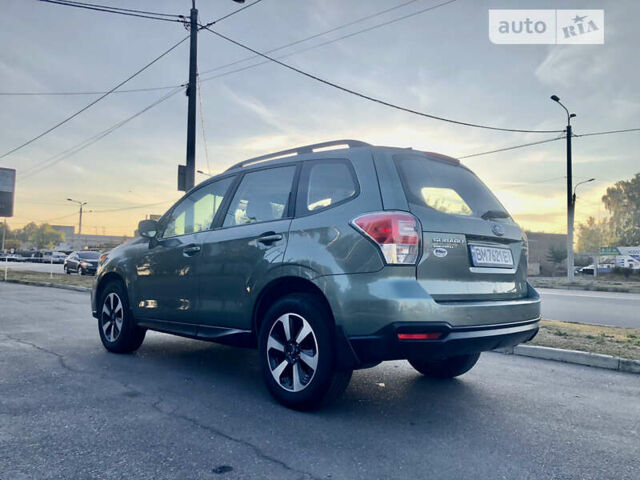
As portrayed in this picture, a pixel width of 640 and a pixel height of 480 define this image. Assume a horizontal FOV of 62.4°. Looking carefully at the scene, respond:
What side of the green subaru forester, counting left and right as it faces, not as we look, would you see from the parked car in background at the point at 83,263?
front

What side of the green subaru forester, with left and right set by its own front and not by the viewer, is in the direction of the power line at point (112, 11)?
front

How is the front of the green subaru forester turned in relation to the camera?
facing away from the viewer and to the left of the viewer

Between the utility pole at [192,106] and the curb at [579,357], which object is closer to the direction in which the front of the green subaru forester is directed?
the utility pole

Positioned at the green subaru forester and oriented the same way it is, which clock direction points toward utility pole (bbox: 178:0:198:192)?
The utility pole is roughly at 1 o'clock from the green subaru forester.

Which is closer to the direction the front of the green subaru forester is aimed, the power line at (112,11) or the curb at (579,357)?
the power line

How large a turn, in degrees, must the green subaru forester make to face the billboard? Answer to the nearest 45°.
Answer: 0° — it already faces it

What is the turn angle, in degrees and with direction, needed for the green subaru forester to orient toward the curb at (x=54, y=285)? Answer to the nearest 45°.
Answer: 0° — it already faces it

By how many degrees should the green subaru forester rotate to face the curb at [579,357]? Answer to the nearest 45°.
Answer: approximately 90° to its right
